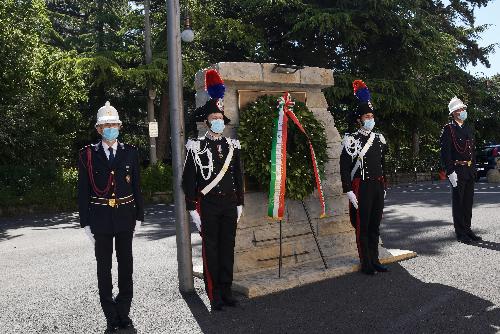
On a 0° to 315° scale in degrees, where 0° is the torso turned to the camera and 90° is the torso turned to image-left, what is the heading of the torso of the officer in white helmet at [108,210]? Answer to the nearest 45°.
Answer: approximately 0°

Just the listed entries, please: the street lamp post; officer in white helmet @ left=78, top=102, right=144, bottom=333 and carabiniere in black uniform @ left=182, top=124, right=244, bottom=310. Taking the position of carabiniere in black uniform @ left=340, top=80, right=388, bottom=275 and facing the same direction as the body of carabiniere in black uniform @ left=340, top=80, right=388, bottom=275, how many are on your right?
3

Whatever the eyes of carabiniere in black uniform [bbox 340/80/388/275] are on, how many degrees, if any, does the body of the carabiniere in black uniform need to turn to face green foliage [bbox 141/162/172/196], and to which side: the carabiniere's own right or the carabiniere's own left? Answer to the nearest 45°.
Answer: approximately 180°

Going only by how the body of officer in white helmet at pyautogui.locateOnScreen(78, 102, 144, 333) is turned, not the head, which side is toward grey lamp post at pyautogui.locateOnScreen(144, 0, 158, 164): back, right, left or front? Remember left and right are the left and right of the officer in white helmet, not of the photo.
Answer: back

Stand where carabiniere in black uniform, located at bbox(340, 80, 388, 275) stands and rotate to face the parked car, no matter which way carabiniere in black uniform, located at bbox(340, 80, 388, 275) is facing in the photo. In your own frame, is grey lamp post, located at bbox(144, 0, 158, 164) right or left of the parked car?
left

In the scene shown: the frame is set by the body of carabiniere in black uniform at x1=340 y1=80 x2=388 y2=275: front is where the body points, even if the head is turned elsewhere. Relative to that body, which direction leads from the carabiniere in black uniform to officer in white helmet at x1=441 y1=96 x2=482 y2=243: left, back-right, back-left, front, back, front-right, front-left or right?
left

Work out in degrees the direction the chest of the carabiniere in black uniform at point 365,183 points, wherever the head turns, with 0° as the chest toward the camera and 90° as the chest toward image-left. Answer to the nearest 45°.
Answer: approximately 315°

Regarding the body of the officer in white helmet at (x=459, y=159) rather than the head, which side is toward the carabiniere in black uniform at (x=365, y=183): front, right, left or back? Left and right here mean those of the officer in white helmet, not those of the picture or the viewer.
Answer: right

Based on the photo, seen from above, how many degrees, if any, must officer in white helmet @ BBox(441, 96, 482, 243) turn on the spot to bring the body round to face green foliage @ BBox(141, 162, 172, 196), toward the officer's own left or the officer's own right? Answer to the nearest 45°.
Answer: approximately 180°

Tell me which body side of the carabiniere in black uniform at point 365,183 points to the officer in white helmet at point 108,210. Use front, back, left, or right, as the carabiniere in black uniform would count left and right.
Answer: right

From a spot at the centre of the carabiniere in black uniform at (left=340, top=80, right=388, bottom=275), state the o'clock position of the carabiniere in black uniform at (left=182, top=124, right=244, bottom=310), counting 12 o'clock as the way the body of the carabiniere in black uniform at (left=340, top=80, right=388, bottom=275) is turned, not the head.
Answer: the carabiniere in black uniform at (left=182, top=124, right=244, bottom=310) is roughly at 3 o'clock from the carabiniere in black uniform at (left=340, top=80, right=388, bottom=275).
